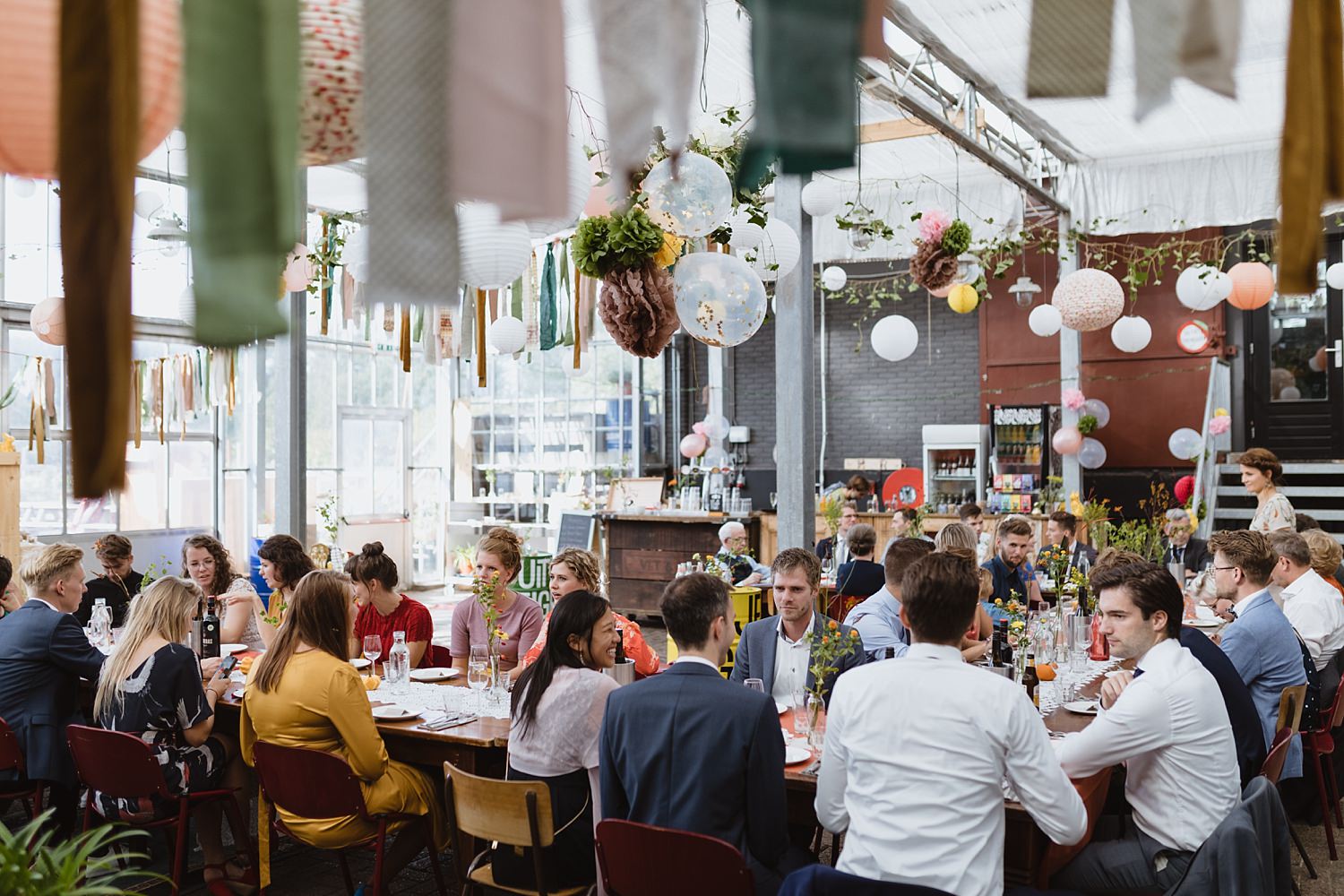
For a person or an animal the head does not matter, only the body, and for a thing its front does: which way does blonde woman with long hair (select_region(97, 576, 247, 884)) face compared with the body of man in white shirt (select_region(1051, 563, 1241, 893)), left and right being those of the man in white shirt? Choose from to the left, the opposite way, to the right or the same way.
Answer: to the right

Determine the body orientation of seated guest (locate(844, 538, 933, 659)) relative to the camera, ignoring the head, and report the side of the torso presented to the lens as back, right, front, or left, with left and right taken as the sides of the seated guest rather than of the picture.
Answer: right

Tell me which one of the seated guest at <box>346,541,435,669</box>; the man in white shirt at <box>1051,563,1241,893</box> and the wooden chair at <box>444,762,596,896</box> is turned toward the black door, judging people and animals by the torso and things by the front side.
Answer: the wooden chair

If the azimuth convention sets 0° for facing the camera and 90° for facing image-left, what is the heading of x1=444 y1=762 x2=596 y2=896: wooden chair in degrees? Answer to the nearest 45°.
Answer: approximately 225°

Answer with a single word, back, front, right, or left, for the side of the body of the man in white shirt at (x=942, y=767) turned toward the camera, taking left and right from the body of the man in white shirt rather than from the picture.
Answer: back

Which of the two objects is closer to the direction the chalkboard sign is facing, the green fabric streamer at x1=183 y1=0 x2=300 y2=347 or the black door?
the green fabric streamer

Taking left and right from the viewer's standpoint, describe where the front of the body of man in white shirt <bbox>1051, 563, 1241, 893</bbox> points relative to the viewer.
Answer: facing to the left of the viewer

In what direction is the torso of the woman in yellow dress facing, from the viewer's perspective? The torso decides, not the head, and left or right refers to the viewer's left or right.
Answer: facing away from the viewer and to the right of the viewer

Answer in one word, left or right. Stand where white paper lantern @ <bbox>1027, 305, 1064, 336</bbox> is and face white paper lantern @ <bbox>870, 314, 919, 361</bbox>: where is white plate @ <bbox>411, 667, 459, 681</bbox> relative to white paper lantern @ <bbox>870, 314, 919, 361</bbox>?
left
